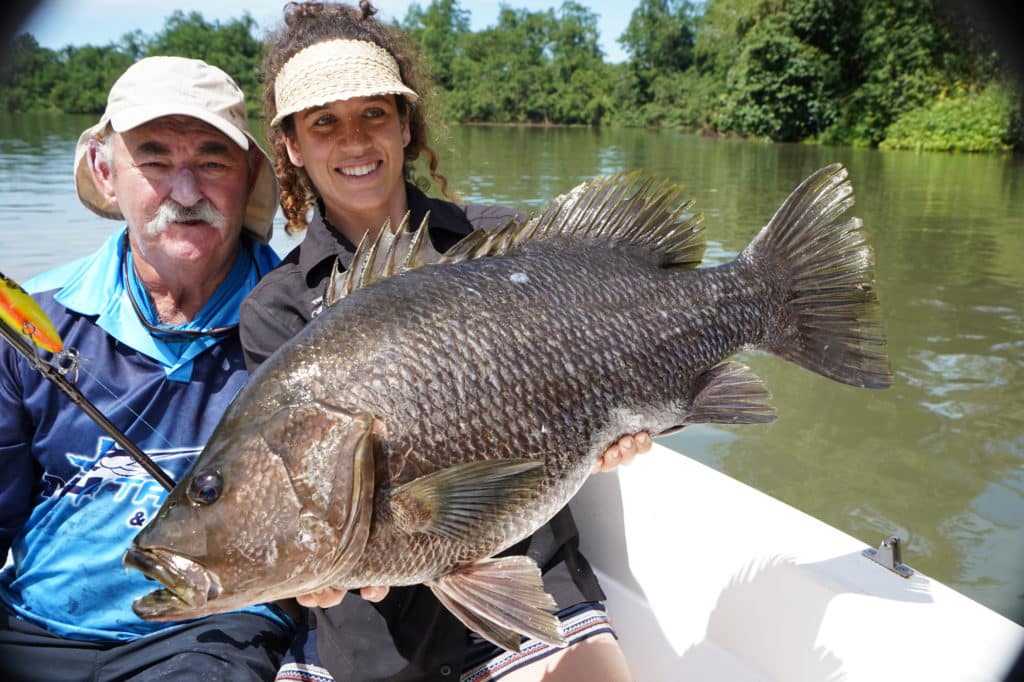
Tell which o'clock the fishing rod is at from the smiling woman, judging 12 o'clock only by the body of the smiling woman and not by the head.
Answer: The fishing rod is roughly at 2 o'clock from the smiling woman.

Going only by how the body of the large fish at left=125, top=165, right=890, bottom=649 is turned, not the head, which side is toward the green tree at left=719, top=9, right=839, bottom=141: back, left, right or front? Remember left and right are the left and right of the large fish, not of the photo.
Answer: right

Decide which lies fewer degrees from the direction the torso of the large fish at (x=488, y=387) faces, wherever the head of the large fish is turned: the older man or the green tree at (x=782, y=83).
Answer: the older man

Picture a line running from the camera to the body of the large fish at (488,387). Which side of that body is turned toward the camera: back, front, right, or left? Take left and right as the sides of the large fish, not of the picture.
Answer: left

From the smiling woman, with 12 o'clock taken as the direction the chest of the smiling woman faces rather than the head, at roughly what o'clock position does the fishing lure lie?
The fishing lure is roughly at 2 o'clock from the smiling woman.

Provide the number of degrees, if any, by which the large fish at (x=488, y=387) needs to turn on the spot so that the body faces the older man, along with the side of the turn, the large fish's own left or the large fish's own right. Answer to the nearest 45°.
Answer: approximately 45° to the large fish's own right

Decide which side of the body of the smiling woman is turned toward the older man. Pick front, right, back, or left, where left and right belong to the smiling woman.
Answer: right
